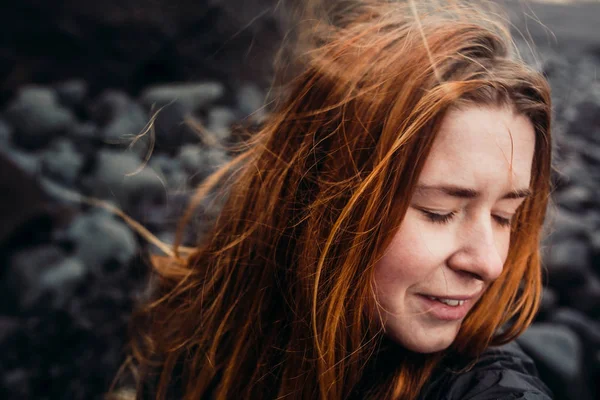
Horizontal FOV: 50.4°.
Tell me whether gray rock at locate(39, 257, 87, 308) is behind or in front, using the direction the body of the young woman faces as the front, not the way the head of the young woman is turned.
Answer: behind

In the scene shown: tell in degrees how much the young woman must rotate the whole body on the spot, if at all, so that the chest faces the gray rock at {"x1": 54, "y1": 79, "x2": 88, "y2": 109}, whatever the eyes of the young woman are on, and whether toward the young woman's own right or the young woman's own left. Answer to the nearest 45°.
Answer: approximately 180°

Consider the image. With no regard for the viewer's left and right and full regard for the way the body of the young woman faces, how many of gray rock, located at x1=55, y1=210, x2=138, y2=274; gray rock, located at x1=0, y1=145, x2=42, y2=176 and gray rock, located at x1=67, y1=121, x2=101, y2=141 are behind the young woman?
3

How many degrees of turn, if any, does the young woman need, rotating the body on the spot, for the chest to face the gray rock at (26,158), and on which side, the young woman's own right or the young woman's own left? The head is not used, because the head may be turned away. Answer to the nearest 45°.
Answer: approximately 180°

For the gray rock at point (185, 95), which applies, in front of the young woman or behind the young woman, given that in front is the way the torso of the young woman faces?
behind

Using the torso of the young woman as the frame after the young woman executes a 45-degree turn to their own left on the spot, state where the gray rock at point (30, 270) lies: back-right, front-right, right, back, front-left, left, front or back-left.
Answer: back-left

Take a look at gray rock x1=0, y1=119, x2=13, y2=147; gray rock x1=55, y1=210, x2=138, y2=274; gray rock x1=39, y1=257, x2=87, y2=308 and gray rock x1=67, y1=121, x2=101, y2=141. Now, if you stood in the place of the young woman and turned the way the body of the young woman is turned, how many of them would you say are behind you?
4

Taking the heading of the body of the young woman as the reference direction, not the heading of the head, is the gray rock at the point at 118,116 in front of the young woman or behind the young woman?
behind

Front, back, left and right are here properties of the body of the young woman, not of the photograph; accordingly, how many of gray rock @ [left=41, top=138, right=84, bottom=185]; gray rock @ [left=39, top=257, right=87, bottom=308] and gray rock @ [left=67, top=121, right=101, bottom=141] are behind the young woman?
3

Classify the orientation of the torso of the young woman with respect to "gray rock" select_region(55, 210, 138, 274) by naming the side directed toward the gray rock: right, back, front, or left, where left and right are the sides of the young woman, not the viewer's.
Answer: back

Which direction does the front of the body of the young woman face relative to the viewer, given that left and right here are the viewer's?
facing the viewer and to the right of the viewer

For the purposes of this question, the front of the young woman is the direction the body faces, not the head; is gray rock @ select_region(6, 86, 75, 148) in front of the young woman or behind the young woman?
behind

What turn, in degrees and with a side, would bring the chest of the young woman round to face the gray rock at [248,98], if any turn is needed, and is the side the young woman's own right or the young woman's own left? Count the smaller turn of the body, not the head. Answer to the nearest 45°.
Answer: approximately 135° to the young woman's own left

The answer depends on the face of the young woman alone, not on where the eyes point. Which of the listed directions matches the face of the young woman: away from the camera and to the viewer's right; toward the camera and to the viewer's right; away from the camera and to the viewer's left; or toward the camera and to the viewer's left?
toward the camera and to the viewer's right

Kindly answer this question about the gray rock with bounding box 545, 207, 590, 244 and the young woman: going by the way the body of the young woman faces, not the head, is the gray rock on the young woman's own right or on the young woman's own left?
on the young woman's own left

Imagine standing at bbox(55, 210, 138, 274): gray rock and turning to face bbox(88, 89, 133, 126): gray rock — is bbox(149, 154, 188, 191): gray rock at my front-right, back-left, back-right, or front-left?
front-right

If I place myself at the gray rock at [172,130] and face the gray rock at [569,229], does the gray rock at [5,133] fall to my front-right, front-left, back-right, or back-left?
back-right
